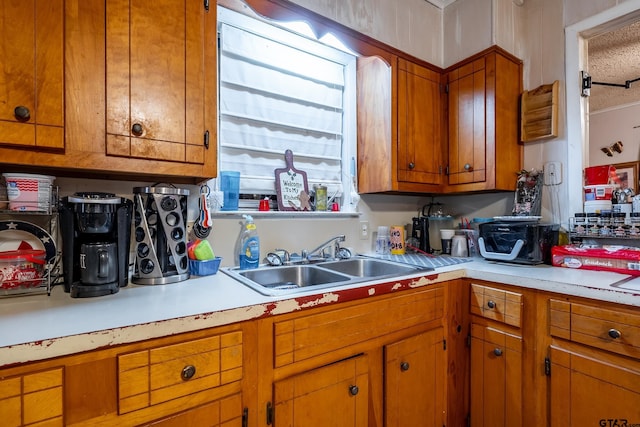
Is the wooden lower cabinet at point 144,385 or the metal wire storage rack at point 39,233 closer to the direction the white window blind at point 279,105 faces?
the wooden lower cabinet

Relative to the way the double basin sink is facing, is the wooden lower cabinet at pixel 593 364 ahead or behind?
ahead

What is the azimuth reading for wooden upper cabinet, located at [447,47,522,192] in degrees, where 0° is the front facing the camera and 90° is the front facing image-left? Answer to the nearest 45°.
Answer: approximately 45°
